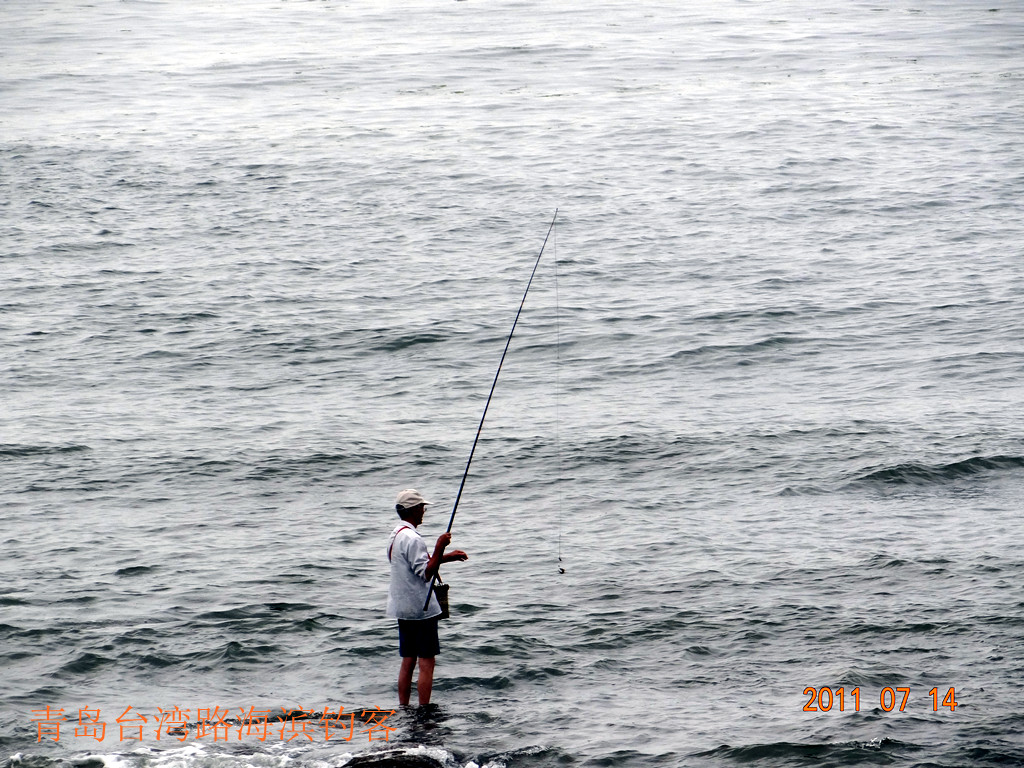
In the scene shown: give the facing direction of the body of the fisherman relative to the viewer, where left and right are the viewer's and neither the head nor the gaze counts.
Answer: facing away from the viewer and to the right of the viewer
